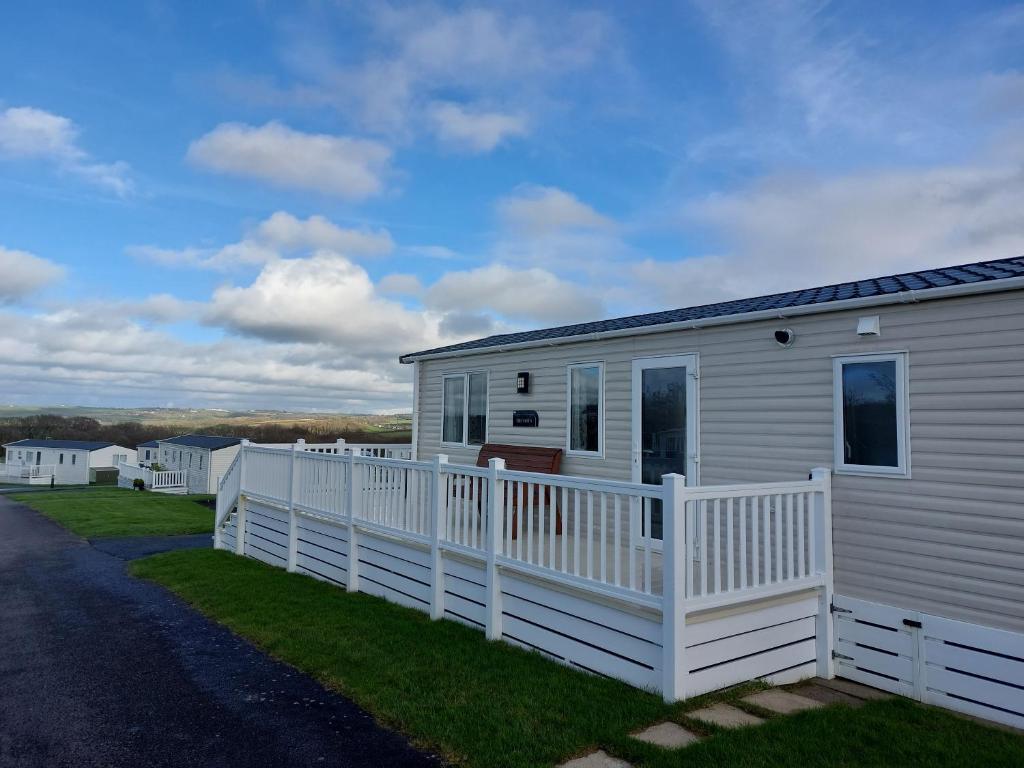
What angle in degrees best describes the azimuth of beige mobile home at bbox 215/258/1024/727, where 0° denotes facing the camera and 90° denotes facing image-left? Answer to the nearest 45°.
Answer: approximately 45°

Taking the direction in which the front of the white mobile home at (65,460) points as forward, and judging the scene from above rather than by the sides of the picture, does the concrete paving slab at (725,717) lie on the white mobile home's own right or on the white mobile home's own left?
on the white mobile home's own left

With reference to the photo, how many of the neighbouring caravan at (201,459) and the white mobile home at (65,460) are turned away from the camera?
0

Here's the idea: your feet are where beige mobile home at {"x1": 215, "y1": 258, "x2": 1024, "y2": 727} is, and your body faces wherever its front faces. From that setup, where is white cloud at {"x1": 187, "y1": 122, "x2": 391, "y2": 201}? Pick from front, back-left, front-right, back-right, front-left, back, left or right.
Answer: right

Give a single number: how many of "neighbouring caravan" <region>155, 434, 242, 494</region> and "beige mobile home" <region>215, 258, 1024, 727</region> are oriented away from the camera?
0

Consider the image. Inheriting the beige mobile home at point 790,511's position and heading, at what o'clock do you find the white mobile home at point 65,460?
the white mobile home at point 65,460 is roughly at 3 o'clock from the beige mobile home at point 790,511.

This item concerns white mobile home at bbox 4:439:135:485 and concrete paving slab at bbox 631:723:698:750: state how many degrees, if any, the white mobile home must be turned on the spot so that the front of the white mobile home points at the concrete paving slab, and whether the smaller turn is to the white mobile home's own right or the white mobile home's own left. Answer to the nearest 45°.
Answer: approximately 45° to the white mobile home's own left
